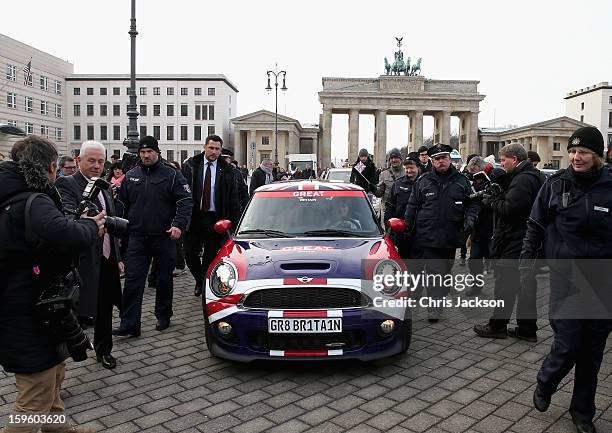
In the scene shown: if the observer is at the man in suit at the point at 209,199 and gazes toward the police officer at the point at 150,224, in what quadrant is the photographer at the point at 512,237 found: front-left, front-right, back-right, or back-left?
front-left

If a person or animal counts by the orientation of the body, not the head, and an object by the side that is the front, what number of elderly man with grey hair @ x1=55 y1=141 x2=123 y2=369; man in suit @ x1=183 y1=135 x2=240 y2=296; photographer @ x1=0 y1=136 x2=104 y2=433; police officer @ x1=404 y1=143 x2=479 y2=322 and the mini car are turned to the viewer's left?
0

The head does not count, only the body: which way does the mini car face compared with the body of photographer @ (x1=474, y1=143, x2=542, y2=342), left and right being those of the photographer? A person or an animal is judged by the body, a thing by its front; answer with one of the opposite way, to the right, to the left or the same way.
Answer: to the left

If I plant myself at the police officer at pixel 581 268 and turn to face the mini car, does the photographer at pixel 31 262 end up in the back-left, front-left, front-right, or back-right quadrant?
front-left

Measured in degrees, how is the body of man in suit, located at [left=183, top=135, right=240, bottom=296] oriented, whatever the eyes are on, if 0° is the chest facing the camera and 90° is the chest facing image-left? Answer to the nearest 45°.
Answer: approximately 0°

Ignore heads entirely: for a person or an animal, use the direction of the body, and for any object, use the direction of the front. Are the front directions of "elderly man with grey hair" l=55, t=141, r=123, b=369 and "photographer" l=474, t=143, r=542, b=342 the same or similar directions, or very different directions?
very different directions

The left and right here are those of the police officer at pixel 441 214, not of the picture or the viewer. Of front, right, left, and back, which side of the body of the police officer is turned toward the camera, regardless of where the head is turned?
front

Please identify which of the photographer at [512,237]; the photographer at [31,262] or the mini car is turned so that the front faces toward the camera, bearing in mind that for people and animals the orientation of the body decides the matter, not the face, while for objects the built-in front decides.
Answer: the mini car

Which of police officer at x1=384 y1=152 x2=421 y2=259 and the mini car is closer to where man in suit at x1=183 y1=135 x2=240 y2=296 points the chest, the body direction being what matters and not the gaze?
the mini car

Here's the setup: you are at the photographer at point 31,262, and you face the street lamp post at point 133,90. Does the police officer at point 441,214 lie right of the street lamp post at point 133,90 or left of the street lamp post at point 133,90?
right

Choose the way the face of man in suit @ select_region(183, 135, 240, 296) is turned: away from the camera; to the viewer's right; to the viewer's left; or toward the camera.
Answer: toward the camera

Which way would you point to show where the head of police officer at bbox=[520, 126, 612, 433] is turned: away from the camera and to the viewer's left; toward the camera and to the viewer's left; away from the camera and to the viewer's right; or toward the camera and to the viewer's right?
toward the camera and to the viewer's left

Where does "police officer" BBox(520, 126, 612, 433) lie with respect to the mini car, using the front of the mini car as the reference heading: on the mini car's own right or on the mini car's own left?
on the mini car's own left

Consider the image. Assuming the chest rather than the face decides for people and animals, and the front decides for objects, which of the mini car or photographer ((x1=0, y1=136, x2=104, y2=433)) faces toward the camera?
the mini car

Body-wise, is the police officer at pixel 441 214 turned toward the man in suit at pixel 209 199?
no

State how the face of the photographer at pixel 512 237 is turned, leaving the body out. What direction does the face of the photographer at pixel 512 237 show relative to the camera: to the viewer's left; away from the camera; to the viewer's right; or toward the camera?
to the viewer's left

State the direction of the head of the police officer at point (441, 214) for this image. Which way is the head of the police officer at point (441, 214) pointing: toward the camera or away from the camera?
toward the camera

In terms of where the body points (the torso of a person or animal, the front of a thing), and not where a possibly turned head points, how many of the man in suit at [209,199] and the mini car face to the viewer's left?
0
